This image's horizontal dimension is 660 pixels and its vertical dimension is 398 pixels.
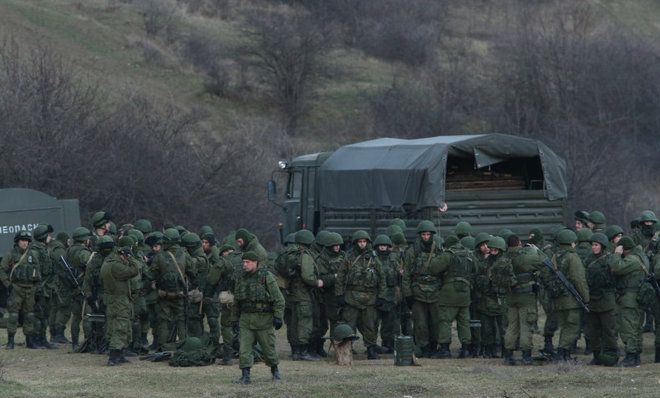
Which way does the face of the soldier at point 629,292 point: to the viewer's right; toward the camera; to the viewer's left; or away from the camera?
to the viewer's left

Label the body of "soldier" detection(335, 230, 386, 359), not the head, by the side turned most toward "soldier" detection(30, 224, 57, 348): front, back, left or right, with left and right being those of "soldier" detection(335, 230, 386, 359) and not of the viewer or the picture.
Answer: right

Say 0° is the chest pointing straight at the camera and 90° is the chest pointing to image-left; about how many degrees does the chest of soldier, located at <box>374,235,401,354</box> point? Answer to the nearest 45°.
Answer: approximately 45°

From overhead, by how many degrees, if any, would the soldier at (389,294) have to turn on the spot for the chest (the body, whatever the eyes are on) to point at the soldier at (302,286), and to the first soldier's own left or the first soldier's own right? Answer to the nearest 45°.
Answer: approximately 45° to the first soldier's own right
